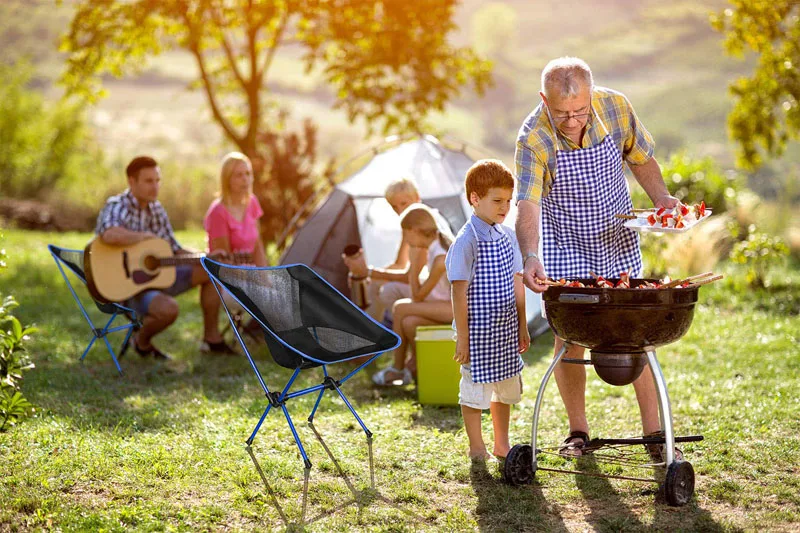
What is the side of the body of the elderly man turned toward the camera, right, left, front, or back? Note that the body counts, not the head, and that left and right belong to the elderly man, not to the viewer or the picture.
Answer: front

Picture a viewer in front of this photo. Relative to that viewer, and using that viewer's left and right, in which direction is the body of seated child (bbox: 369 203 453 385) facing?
facing to the left of the viewer

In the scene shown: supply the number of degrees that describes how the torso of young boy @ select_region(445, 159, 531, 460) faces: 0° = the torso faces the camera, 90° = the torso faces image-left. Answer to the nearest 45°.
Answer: approximately 315°

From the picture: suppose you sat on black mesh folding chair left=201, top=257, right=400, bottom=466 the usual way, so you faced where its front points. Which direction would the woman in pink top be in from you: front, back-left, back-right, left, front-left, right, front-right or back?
back-left

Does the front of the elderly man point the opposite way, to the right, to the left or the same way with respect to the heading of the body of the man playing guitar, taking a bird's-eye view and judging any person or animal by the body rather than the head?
to the right

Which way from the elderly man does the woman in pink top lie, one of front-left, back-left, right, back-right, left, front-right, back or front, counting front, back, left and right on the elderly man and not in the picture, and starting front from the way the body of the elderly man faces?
back-right
